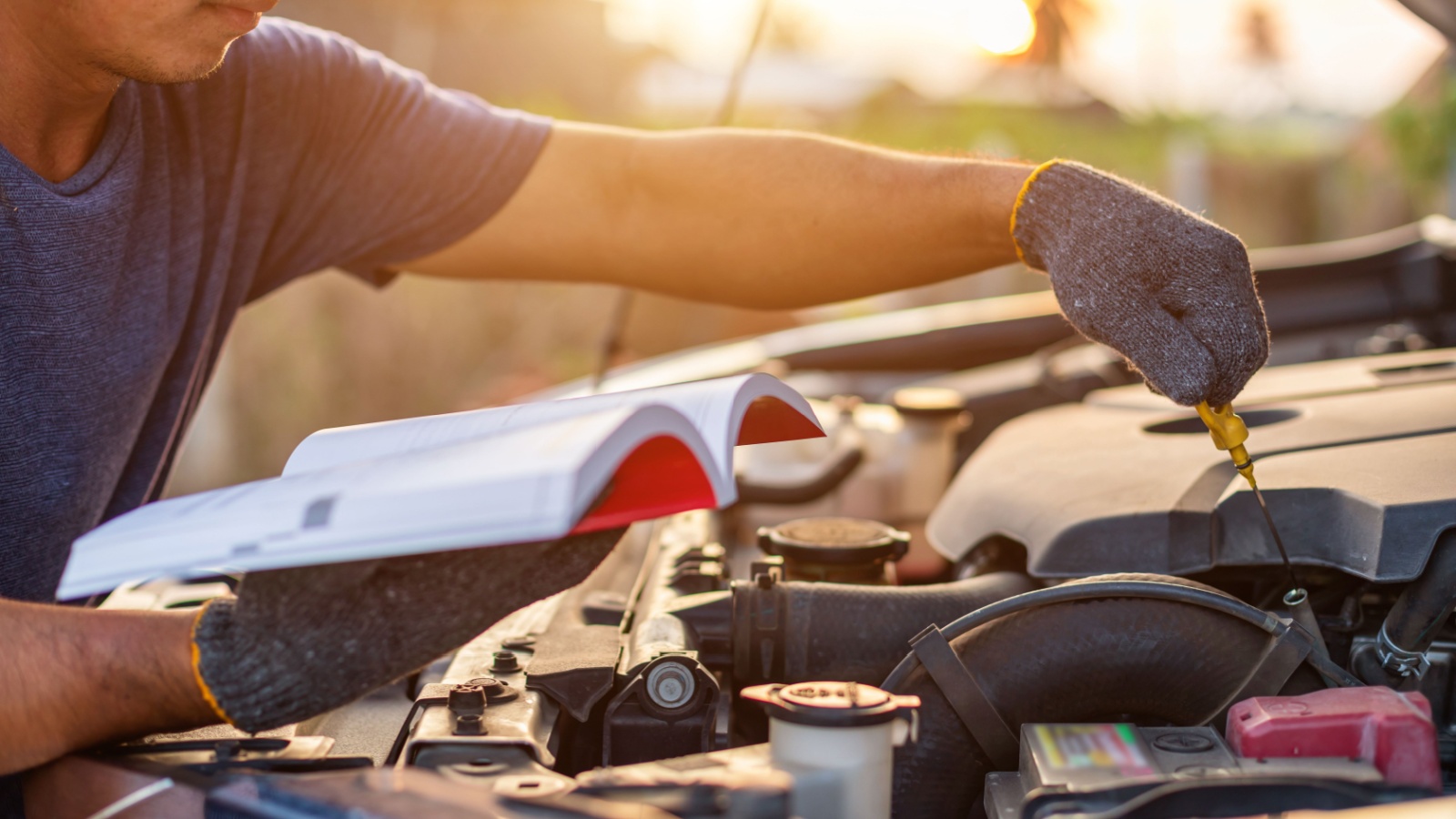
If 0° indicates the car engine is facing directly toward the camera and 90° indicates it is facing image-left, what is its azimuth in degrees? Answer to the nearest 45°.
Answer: approximately 90°

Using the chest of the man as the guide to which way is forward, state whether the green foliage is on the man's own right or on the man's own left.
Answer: on the man's own left

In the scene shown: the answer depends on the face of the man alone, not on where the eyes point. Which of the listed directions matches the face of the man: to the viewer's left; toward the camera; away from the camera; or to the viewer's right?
to the viewer's right

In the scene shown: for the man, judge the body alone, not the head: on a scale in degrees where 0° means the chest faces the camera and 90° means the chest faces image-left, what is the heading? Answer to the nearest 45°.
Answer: approximately 315°

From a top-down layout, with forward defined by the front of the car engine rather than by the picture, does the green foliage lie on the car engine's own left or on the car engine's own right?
on the car engine's own right

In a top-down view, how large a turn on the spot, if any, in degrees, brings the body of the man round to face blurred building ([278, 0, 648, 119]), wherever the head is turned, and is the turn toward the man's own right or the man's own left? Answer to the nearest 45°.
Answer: approximately 135° to the man's own left

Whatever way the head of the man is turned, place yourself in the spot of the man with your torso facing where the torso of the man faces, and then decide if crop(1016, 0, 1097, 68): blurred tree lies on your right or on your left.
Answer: on your left
